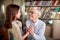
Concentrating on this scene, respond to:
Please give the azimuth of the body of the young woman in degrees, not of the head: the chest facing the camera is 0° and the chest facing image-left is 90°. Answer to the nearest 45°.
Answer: approximately 270°
